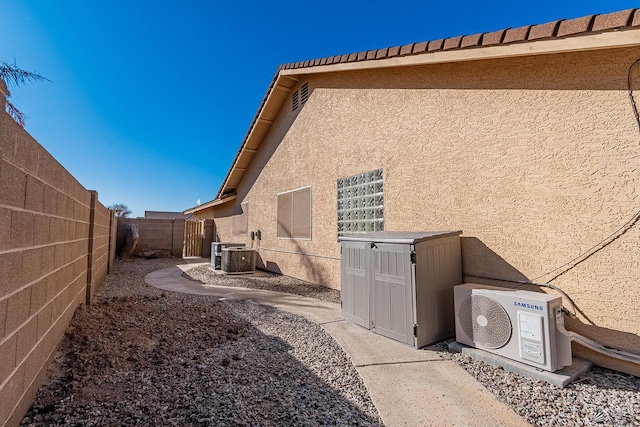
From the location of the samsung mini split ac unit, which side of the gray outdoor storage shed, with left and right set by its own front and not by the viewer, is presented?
left

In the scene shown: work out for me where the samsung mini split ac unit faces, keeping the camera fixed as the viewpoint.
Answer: facing the viewer and to the left of the viewer

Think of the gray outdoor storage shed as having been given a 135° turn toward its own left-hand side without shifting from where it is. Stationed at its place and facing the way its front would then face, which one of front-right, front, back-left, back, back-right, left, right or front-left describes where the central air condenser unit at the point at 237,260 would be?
back-left

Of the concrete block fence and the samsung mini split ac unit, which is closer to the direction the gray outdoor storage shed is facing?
the concrete block fence

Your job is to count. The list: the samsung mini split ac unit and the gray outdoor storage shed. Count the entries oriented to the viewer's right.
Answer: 0

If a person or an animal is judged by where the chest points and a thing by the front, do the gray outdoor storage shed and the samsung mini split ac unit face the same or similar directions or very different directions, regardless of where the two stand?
same or similar directions

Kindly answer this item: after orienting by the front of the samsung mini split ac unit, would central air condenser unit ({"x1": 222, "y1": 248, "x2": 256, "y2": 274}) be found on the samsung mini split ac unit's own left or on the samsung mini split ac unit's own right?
on the samsung mini split ac unit's own right

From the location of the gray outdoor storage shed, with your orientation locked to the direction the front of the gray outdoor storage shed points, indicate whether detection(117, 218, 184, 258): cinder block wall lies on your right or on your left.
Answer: on your right

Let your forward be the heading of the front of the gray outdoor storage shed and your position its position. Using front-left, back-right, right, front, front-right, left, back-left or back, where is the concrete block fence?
front

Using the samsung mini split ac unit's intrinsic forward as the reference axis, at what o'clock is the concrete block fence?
The concrete block fence is roughly at 12 o'clock from the samsung mini split ac unit.
